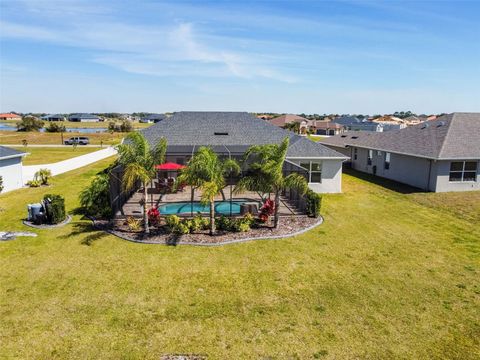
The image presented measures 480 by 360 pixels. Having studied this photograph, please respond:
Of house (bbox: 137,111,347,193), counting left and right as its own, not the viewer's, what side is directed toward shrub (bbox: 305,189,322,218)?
back

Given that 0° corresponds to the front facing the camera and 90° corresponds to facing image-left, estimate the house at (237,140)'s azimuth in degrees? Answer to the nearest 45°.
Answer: approximately 180°

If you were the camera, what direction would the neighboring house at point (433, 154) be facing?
facing away from the viewer and to the left of the viewer

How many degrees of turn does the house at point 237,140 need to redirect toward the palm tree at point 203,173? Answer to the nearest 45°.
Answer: approximately 180°

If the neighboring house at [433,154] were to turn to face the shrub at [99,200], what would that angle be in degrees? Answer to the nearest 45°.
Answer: approximately 90° to its left

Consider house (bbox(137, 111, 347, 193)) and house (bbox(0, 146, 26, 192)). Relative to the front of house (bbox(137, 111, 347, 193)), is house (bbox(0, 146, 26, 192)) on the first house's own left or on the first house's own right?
on the first house's own left

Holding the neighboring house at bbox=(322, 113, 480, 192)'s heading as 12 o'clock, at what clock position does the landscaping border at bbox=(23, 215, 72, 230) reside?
The landscaping border is roughly at 9 o'clock from the neighboring house.

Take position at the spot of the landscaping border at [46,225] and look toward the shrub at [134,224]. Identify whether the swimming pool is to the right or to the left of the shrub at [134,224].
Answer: left

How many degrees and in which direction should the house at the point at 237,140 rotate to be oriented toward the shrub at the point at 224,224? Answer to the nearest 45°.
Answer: approximately 180°

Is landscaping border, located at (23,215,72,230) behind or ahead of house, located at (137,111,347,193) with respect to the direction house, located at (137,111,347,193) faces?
behind
